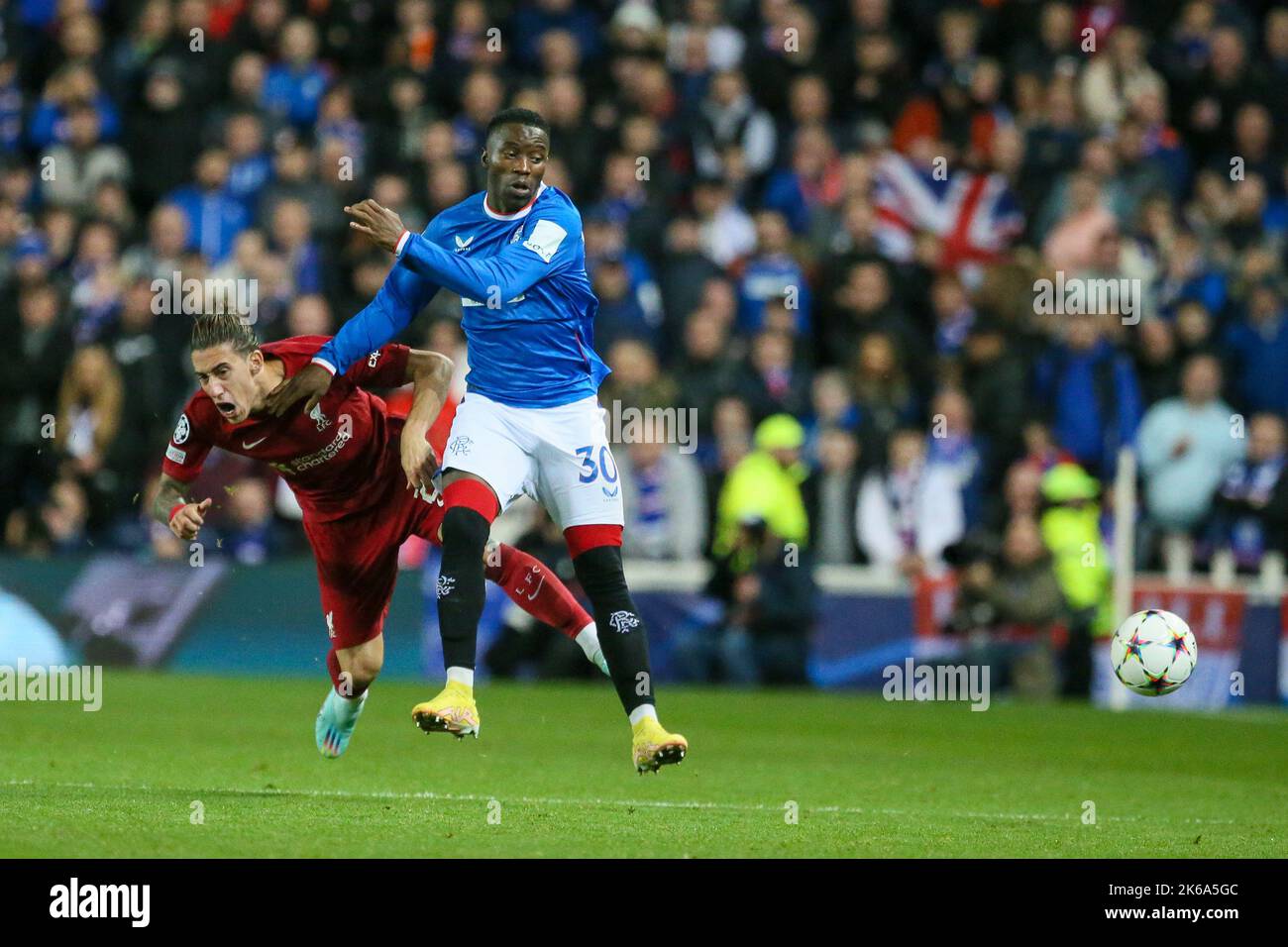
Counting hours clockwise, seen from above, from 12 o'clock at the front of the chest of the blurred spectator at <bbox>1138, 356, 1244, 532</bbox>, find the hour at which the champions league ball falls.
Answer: The champions league ball is roughly at 12 o'clock from the blurred spectator.

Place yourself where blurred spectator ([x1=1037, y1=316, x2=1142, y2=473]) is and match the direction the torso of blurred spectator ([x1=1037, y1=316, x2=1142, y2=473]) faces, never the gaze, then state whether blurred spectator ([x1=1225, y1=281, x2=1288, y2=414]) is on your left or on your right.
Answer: on your left

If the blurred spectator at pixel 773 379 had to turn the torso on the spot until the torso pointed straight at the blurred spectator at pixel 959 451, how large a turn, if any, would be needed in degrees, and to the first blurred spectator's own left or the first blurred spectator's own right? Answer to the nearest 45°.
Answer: approximately 90° to the first blurred spectator's own left

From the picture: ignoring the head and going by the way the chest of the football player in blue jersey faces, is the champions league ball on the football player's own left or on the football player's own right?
on the football player's own left

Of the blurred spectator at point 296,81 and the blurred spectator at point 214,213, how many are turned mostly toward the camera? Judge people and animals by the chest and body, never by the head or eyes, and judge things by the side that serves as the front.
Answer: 2

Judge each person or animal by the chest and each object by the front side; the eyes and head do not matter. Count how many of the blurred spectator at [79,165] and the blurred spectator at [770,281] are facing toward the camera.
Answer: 2

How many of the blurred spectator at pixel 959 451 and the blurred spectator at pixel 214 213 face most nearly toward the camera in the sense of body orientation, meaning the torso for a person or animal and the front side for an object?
2

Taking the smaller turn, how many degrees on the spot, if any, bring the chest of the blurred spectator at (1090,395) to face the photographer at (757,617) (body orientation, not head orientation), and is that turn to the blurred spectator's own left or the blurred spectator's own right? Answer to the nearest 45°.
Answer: approximately 45° to the blurred spectator's own right

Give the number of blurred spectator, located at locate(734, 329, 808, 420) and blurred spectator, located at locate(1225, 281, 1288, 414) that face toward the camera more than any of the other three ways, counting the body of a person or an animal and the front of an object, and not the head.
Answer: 2

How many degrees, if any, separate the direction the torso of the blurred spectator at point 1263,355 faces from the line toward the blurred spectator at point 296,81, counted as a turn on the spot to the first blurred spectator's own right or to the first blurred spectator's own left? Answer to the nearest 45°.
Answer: approximately 90° to the first blurred spectator's own right
